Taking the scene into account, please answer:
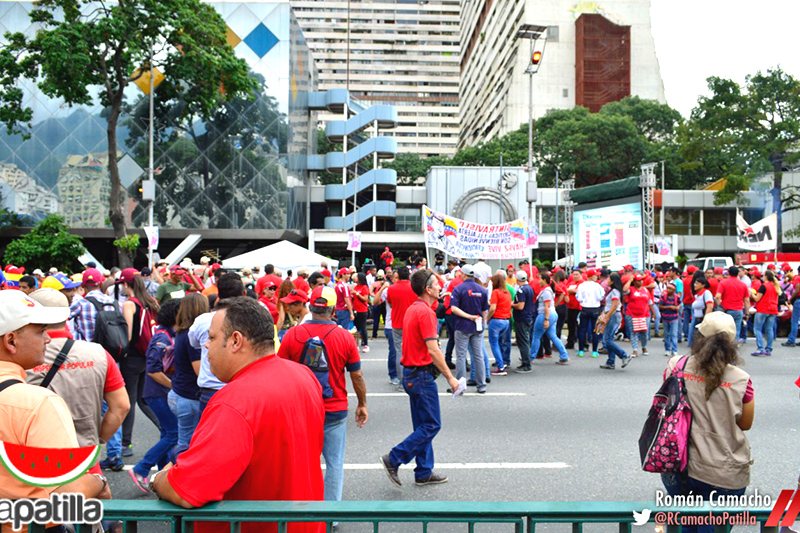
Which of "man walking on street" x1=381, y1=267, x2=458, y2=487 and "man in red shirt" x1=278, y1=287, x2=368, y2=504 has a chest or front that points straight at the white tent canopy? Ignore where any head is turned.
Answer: the man in red shirt

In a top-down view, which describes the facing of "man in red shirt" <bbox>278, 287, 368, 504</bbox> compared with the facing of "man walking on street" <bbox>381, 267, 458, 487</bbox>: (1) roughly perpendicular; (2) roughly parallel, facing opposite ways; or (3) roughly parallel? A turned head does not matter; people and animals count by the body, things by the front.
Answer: roughly perpendicular

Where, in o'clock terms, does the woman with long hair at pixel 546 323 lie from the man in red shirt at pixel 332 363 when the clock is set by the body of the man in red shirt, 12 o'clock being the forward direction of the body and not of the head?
The woman with long hair is roughly at 1 o'clock from the man in red shirt.

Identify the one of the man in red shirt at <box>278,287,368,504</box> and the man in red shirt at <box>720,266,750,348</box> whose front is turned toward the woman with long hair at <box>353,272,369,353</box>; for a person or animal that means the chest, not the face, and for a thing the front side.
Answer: the man in red shirt at <box>278,287,368,504</box>

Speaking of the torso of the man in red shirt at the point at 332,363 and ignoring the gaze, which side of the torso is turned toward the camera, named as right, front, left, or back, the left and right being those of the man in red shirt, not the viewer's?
back
